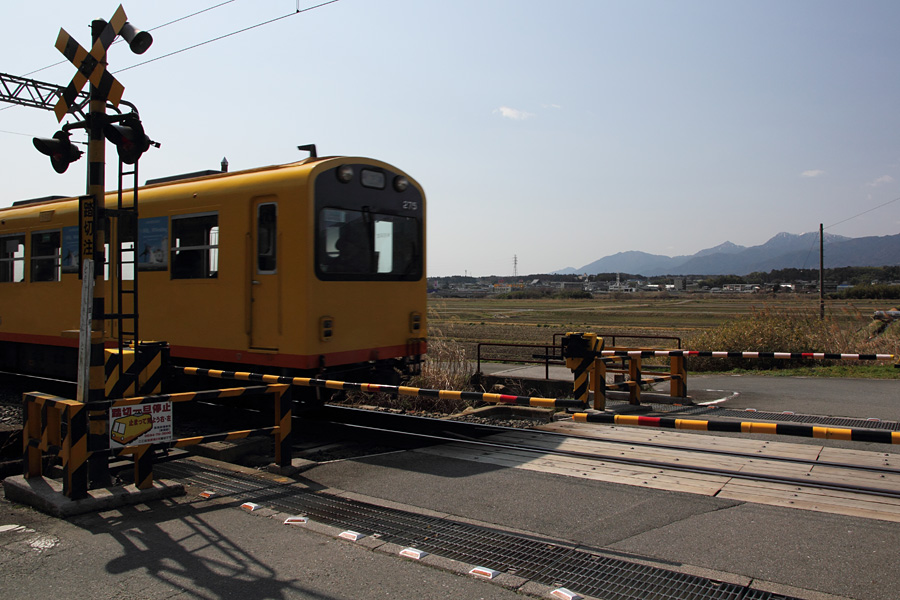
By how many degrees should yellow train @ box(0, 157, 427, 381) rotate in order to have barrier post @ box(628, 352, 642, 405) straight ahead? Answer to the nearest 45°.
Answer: approximately 45° to its left

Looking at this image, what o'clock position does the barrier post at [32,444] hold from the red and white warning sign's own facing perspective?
The barrier post is roughly at 4 o'clock from the red and white warning sign.

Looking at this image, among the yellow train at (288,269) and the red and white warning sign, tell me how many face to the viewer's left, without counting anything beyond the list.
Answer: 0

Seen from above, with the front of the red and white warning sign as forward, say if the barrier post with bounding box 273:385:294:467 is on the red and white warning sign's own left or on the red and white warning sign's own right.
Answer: on the red and white warning sign's own left

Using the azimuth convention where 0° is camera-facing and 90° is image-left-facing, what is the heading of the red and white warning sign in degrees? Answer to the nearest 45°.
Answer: approximately 0°
